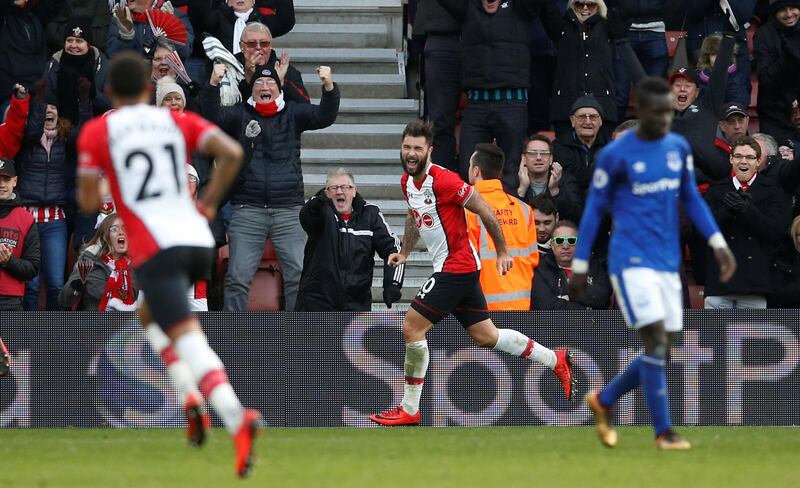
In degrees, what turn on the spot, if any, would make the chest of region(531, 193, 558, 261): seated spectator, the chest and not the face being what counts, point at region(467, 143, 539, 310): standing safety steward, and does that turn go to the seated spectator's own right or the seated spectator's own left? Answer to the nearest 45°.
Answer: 0° — they already face them

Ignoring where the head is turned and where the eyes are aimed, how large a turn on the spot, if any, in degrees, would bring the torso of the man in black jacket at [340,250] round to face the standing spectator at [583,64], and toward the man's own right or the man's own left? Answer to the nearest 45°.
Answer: approximately 135° to the man's own left
